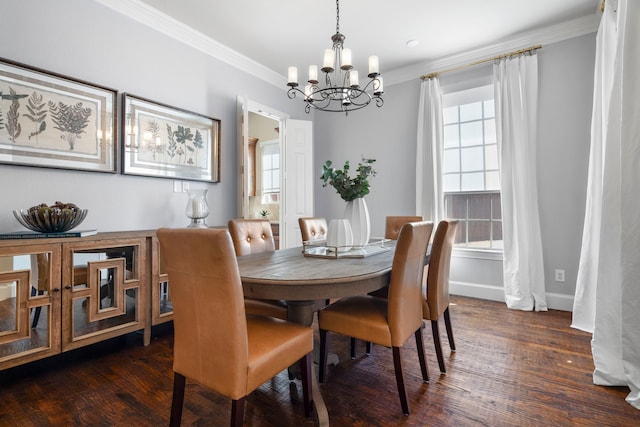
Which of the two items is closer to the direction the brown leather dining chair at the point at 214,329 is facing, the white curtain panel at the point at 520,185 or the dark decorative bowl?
the white curtain panel

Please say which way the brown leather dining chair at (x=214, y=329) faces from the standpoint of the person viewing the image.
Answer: facing away from the viewer and to the right of the viewer

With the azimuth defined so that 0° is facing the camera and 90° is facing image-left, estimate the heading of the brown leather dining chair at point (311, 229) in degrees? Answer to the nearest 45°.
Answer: approximately 315°

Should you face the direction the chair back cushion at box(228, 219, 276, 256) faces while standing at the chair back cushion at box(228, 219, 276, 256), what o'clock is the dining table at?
The dining table is roughly at 11 o'clock from the chair back cushion.

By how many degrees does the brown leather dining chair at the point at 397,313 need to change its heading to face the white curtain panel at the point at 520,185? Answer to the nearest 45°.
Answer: approximately 90° to its right

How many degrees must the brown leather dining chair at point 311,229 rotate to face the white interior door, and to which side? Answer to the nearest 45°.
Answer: approximately 135° to its left

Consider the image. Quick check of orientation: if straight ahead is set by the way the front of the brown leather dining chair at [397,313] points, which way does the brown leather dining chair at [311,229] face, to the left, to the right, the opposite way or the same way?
the opposite way

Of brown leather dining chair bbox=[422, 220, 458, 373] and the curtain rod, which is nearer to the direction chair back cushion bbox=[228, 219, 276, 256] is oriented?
the brown leather dining chair

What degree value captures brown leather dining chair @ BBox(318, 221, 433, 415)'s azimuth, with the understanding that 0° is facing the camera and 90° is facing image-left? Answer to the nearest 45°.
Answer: approximately 135°
